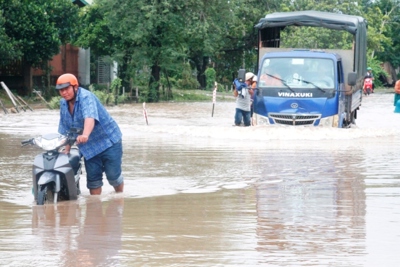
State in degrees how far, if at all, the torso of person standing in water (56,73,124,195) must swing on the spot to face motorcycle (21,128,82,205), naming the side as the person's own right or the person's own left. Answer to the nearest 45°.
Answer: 0° — they already face it

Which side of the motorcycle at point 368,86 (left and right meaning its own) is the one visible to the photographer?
front

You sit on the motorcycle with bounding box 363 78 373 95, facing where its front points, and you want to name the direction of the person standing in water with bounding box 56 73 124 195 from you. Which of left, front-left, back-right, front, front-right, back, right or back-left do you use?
front

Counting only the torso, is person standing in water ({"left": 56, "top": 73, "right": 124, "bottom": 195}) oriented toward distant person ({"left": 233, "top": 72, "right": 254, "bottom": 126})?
no

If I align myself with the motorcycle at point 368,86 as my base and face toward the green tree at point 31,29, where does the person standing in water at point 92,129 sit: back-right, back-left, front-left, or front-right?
front-left

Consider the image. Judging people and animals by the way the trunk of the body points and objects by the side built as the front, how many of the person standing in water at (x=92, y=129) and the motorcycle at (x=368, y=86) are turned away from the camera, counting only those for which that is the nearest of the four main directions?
0

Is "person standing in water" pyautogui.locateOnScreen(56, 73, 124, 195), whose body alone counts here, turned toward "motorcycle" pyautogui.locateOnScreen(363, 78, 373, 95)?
no

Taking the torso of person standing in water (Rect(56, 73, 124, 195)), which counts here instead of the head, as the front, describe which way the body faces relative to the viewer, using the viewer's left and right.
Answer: facing the viewer and to the left of the viewer

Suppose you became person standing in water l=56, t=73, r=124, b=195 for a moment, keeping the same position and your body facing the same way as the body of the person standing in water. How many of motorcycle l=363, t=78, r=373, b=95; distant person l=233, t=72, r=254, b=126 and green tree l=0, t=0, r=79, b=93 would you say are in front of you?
0

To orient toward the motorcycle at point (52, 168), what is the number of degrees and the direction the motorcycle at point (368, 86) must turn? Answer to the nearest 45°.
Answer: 0° — it already faces it

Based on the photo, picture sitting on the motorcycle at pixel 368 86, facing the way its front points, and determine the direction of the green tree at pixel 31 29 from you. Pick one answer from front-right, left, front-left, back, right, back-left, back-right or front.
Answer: front-right
